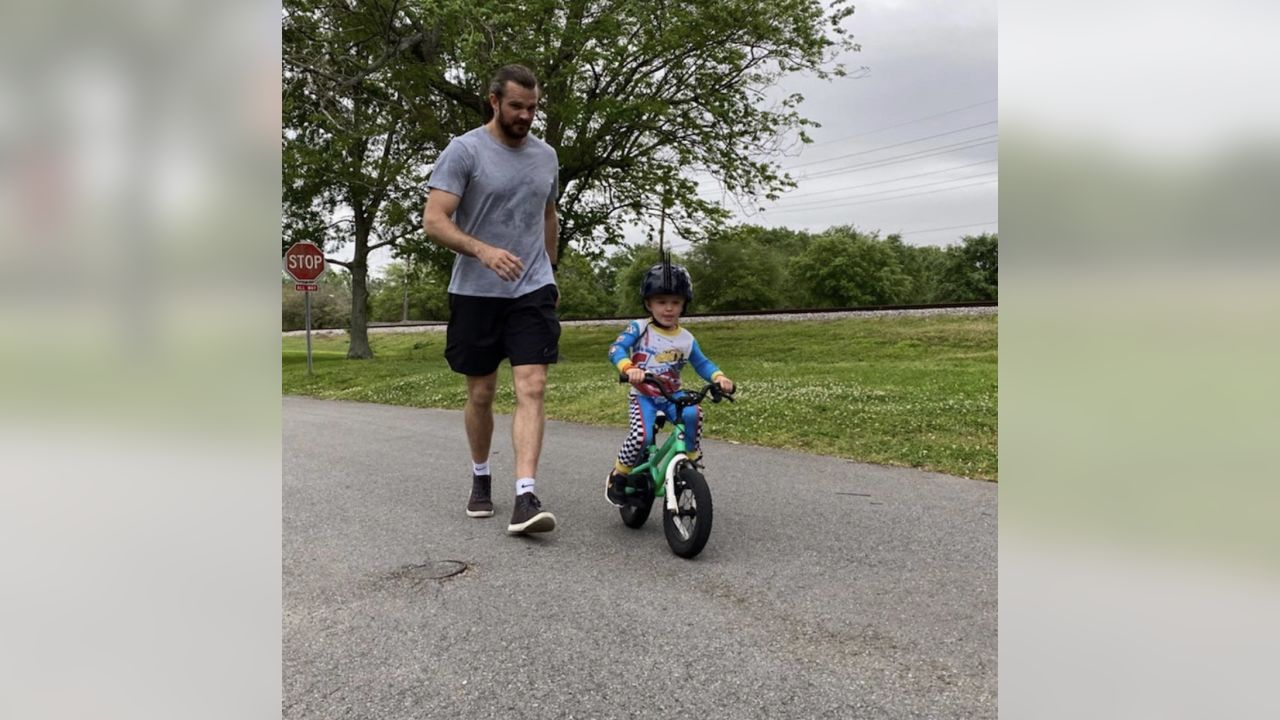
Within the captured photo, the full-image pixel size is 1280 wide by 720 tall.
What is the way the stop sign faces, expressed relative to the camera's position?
facing the viewer

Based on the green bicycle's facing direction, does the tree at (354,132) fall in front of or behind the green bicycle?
behind

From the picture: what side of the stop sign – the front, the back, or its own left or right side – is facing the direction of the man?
front

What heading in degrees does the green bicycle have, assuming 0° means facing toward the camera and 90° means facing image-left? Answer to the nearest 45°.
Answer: approximately 315°

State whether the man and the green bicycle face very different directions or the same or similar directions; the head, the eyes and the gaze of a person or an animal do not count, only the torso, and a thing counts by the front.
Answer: same or similar directions

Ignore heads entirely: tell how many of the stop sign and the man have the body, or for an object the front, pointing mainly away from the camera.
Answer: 0

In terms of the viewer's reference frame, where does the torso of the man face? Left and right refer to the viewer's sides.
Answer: facing the viewer and to the right of the viewer

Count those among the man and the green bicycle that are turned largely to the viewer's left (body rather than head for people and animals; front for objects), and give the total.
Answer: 0

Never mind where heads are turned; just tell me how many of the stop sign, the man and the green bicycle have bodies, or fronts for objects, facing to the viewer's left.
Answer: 0

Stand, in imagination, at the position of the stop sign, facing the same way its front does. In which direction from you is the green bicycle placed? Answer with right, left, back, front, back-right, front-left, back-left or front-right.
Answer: front

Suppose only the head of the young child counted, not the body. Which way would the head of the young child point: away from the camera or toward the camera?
toward the camera

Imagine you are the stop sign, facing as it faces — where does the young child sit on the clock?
The young child is roughly at 12 o'clock from the stop sign.
